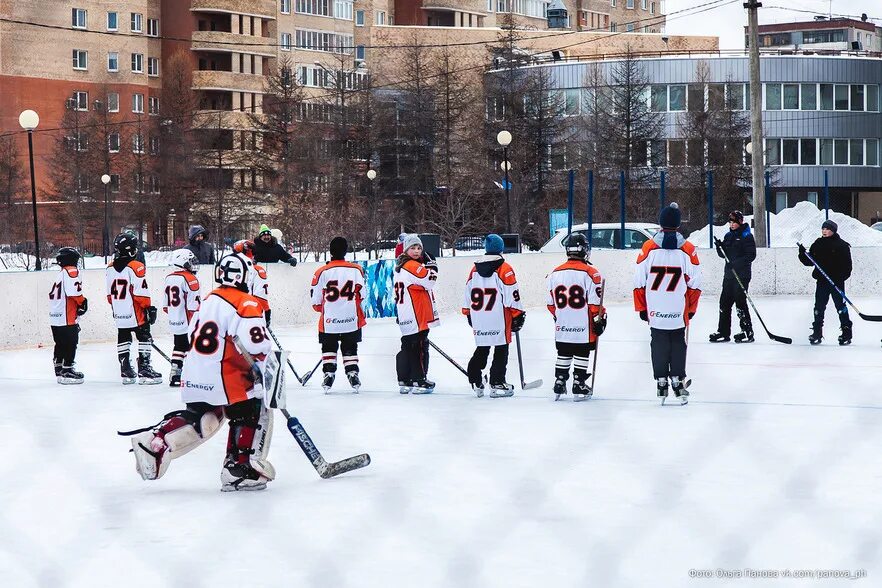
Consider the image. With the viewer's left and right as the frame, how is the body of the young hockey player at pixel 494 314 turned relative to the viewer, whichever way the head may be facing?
facing away from the viewer and to the right of the viewer

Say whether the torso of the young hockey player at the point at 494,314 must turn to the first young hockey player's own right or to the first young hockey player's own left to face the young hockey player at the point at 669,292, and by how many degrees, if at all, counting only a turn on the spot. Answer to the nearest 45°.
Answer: approximately 90° to the first young hockey player's own right

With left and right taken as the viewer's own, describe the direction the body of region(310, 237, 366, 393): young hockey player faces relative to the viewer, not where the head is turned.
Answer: facing away from the viewer

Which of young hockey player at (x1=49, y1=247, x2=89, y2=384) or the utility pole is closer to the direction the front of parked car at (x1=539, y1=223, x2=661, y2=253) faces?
the young hockey player

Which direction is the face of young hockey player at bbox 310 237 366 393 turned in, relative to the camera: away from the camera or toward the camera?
away from the camera

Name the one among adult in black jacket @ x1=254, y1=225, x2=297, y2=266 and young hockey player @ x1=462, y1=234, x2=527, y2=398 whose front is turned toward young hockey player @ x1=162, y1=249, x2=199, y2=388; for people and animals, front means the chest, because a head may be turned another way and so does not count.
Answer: the adult in black jacket

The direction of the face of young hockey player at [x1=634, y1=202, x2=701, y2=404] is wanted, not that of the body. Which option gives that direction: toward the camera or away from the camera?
away from the camera

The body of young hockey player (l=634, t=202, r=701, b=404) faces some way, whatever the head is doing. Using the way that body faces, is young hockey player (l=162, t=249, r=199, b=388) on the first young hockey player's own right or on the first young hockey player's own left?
on the first young hockey player's own left

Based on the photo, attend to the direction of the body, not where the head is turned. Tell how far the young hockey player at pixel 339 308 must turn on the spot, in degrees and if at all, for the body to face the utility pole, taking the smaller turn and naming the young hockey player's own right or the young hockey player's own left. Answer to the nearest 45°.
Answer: approximately 45° to the young hockey player's own right

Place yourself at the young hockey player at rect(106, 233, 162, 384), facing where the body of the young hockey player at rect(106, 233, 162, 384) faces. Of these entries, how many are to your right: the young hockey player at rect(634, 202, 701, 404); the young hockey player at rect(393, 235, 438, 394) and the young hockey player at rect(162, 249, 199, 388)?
3

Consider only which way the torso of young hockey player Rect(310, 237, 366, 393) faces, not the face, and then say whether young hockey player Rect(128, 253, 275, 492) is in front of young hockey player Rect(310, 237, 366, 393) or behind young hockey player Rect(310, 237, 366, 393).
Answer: behind

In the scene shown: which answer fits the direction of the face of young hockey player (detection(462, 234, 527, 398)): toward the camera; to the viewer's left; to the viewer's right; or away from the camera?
away from the camera

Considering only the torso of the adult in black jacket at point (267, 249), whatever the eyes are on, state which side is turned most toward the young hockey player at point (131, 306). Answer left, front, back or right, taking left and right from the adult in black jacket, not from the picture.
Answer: front
